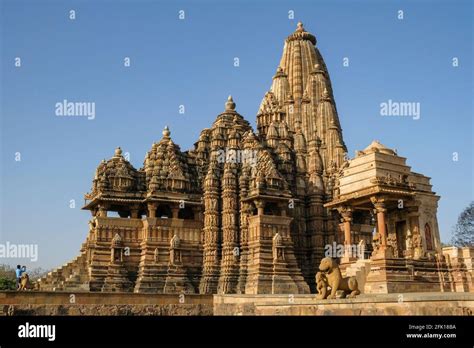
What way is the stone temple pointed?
to the viewer's left

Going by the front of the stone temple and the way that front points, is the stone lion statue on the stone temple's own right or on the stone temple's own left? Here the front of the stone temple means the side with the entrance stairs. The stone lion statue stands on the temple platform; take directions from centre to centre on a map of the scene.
on the stone temple's own left
